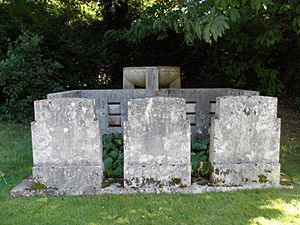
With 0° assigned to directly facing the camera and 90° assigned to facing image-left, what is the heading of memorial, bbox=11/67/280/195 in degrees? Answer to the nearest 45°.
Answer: approximately 0°
